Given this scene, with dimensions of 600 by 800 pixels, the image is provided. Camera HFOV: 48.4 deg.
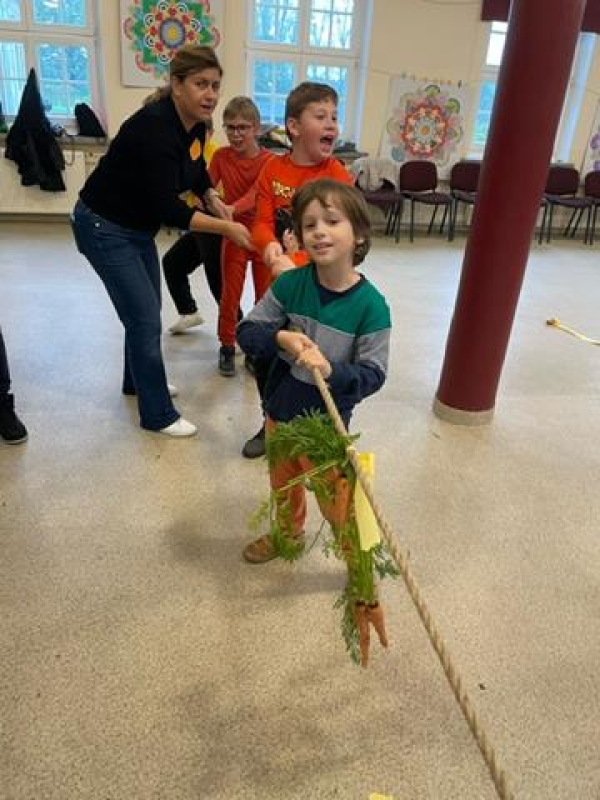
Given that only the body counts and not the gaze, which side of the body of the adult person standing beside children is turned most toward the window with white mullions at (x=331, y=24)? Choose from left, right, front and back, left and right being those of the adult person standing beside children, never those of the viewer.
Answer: left

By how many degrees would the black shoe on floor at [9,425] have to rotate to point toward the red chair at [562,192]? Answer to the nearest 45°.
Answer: approximately 90° to its left

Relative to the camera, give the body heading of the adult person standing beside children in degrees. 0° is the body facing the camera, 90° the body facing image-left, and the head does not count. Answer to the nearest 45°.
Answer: approximately 270°

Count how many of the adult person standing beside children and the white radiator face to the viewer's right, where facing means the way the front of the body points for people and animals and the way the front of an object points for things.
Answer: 1

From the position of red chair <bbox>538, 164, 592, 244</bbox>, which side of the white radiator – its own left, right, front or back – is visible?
left

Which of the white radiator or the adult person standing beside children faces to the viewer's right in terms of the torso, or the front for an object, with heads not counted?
the adult person standing beside children

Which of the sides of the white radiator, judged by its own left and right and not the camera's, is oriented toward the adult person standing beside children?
front

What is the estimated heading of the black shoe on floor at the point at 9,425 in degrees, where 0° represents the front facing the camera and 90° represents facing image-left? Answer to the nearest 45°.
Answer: approximately 315°

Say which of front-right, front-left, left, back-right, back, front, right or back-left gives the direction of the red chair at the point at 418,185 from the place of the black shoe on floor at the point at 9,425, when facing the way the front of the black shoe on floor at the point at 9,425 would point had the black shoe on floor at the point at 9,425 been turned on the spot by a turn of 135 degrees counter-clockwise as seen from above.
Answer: front-right

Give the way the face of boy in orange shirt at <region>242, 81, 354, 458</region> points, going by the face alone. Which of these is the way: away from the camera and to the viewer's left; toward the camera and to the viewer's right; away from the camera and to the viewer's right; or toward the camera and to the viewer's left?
toward the camera and to the viewer's right

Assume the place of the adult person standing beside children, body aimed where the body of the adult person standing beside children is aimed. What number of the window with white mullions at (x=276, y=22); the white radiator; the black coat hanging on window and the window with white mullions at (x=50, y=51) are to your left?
4

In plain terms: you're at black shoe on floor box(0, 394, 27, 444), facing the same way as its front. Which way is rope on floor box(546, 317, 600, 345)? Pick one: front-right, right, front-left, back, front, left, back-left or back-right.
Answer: front-left

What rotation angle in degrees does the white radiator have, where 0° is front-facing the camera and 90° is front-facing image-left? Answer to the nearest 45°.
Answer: approximately 0°
